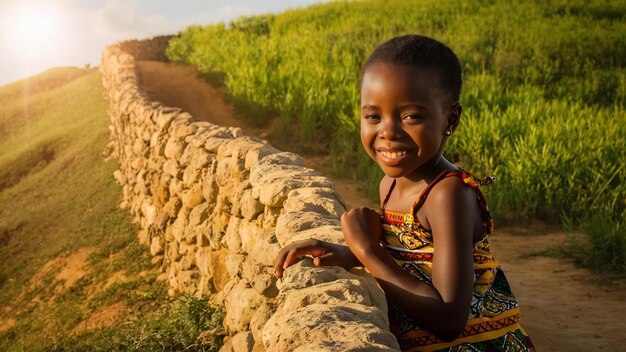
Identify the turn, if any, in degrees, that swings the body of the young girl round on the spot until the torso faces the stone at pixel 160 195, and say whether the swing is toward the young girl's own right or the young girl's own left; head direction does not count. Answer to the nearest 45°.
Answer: approximately 90° to the young girl's own right

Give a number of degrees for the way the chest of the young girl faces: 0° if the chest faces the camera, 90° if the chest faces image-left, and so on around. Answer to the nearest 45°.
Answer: approximately 45°

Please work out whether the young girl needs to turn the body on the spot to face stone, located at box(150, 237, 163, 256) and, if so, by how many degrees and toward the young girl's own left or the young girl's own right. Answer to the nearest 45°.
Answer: approximately 90° to the young girl's own right

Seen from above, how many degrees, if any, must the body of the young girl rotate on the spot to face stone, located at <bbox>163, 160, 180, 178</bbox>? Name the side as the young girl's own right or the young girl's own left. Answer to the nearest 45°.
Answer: approximately 90° to the young girl's own right
